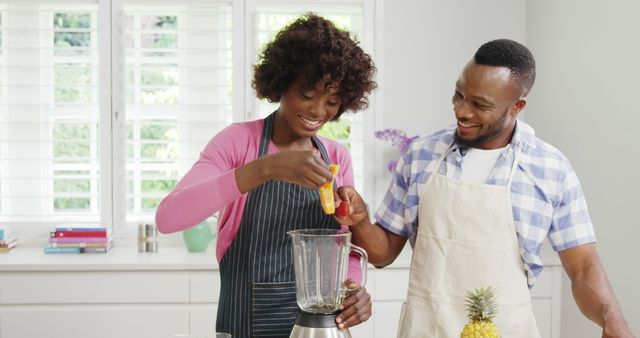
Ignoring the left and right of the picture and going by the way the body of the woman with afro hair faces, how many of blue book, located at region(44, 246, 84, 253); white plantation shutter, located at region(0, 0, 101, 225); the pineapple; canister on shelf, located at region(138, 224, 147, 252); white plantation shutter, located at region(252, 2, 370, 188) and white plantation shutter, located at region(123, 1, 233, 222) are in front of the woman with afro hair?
1

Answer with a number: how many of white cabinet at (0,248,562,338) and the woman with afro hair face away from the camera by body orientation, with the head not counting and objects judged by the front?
0

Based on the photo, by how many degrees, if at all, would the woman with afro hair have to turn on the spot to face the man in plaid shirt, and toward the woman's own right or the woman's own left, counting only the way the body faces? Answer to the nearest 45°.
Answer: approximately 45° to the woman's own left

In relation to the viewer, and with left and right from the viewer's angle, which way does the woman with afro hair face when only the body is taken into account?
facing the viewer and to the right of the viewer

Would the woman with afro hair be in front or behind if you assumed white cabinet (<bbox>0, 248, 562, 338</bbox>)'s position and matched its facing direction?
in front

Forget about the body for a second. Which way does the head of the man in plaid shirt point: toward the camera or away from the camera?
toward the camera

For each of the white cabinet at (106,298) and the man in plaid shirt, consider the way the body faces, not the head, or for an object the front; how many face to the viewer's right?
0

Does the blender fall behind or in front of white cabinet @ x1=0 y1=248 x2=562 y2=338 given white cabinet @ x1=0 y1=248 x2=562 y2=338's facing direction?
in front

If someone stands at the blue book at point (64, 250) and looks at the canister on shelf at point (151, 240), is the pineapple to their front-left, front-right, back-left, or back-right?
front-right

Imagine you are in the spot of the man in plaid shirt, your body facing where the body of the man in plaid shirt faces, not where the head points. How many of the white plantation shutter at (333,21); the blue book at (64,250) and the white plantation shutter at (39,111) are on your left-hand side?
0

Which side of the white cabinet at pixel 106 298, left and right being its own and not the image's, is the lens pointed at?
front

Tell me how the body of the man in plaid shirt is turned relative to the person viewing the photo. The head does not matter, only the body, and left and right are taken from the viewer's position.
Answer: facing the viewer and to the left of the viewer

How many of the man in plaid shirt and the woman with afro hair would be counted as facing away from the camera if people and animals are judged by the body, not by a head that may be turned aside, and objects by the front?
0
